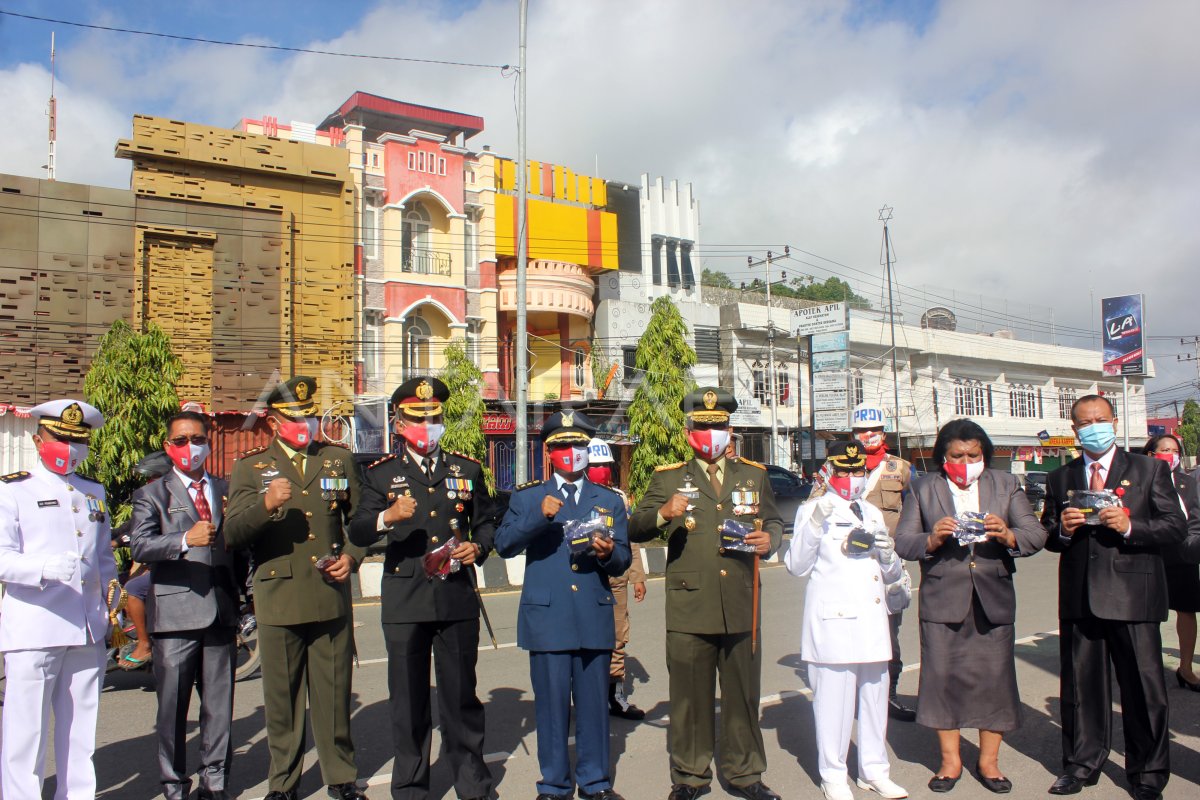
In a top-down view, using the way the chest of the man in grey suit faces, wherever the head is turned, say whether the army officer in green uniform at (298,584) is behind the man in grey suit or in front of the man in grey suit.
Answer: in front

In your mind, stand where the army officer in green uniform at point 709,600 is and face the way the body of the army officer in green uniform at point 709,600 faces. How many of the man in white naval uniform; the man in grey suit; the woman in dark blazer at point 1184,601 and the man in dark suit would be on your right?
2

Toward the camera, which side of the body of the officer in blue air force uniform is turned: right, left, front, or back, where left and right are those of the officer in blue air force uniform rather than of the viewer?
front

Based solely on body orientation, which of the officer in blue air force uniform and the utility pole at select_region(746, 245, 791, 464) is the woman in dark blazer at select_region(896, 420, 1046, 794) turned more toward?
the officer in blue air force uniform

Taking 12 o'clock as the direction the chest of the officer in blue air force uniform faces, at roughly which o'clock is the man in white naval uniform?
The man in white naval uniform is roughly at 3 o'clock from the officer in blue air force uniform.

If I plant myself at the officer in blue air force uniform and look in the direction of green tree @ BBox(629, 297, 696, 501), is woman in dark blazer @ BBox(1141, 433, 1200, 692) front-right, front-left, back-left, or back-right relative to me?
front-right

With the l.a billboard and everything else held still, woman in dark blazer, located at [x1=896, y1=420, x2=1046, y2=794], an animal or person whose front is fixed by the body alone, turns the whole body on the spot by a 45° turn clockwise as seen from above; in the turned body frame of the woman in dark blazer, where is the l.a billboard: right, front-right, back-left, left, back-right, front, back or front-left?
back-right

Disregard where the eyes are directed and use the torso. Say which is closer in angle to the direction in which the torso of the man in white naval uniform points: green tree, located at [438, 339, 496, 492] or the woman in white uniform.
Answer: the woman in white uniform

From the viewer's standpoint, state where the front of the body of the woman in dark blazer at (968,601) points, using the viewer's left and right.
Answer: facing the viewer

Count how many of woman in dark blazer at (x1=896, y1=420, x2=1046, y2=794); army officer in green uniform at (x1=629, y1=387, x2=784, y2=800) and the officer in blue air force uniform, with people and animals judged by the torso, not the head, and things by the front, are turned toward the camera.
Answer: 3

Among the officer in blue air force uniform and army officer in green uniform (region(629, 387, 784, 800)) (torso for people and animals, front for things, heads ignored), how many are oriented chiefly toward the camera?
2

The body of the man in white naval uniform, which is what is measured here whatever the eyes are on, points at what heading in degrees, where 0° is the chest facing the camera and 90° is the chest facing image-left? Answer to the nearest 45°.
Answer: approximately 315°

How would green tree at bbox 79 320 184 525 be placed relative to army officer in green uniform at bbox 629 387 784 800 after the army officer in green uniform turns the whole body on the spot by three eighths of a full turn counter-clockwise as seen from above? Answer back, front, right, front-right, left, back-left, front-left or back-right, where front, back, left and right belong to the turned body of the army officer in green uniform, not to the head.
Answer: left

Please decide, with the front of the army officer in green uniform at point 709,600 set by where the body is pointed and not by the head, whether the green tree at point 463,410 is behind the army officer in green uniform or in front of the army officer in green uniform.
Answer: behind
